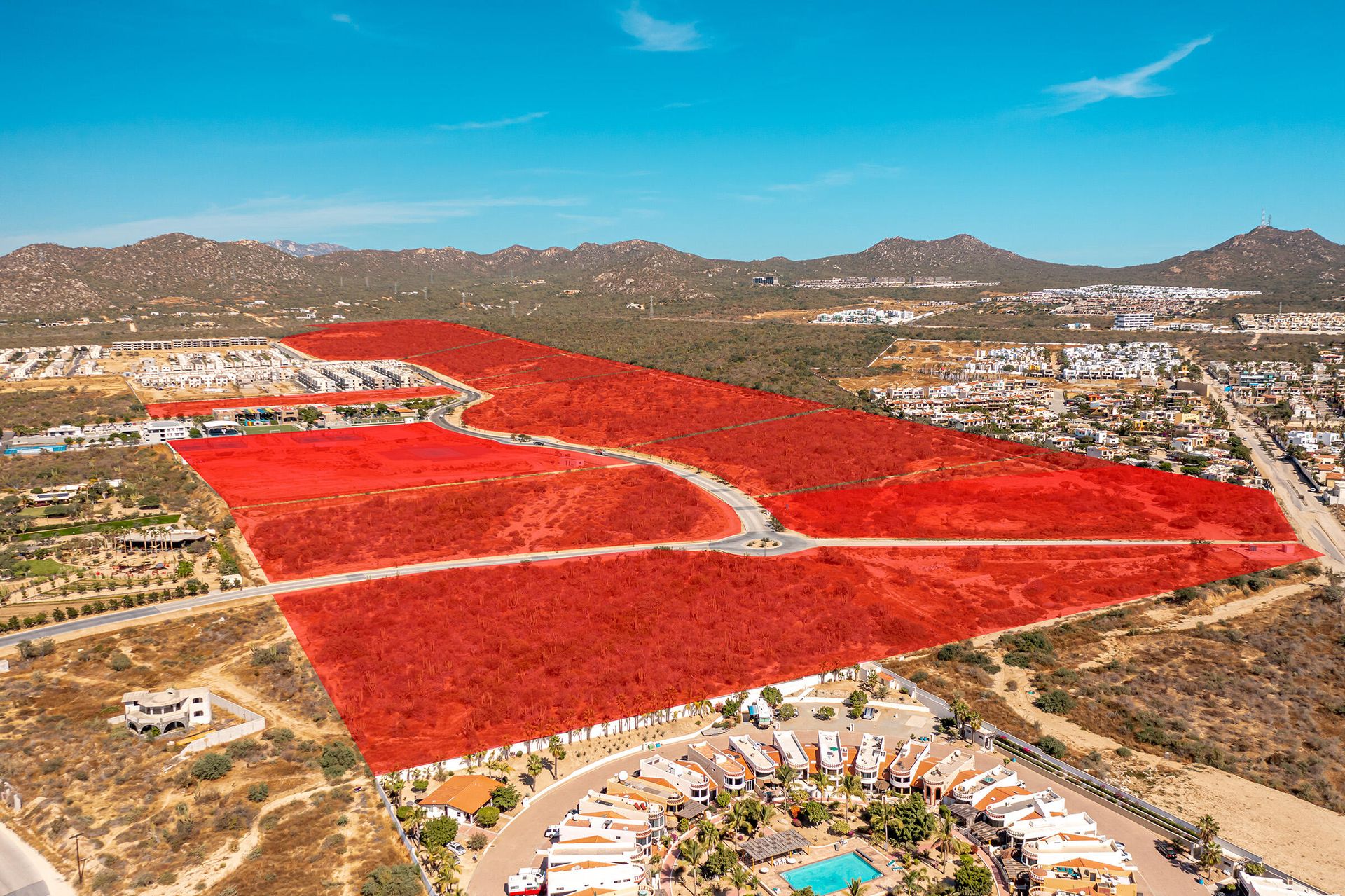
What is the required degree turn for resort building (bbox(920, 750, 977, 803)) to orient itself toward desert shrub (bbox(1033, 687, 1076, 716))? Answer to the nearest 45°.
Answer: approximately 180°

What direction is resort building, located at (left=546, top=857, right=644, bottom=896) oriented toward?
to the viewer's right

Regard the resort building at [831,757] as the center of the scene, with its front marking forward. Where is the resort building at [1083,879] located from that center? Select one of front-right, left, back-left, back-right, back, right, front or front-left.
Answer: front-left

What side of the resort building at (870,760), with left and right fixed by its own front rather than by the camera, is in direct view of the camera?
front

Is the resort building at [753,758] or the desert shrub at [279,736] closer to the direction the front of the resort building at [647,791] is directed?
the resort building

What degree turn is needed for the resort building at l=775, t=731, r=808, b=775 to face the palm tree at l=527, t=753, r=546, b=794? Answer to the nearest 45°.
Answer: approximately 135° to its right

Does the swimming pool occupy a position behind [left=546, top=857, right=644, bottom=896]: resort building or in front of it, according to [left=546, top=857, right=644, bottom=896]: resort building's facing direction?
in front

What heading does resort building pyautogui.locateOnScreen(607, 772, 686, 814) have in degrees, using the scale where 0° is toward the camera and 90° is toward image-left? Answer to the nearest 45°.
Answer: approximately 315°

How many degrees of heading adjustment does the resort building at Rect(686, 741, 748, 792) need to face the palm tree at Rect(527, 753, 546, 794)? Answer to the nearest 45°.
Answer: approximately 135° to its right

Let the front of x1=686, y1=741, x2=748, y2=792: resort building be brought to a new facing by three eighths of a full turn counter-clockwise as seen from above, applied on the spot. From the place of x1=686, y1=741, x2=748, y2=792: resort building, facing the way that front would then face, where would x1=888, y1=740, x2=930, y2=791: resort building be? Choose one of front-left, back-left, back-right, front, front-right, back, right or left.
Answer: right

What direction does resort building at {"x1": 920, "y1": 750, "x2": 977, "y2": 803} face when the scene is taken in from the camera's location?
facing the viewer and to the left of the viewer

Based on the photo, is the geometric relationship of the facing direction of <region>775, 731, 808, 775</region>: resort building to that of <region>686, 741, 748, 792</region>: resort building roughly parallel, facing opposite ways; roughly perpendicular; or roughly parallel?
roughly parallel

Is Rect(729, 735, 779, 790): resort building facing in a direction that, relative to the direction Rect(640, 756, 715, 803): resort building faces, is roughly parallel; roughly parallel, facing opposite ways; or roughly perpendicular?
roughly parallel

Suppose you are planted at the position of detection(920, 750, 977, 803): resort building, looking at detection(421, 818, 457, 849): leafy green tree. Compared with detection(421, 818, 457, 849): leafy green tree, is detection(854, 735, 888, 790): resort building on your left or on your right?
right

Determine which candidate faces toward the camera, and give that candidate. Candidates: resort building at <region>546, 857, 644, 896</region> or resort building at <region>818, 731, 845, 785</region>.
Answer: resort building at <region>818, 731, 845, 785</region>

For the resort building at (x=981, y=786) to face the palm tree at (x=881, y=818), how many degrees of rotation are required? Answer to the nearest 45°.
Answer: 0° — it already faces it

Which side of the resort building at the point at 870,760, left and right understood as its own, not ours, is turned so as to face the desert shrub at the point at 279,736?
right

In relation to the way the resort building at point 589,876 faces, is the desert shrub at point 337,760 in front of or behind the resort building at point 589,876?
behind

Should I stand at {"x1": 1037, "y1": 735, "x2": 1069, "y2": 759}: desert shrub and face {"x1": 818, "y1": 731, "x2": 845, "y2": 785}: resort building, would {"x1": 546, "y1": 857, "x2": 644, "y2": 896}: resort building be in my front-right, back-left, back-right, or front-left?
front-left

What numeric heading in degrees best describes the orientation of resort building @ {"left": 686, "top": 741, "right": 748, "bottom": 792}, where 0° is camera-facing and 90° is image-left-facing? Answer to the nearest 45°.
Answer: approximately 315°
